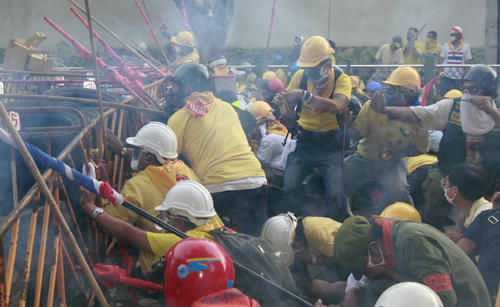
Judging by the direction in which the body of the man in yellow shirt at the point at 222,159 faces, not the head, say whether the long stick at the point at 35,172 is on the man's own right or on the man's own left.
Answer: on the man's own left

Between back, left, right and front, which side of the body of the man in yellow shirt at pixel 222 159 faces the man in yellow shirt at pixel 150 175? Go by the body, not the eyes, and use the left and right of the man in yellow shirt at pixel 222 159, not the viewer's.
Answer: left

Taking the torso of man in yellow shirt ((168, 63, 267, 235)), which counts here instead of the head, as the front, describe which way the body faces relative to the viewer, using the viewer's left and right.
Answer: facing away from the viewer and to the left of the viewer

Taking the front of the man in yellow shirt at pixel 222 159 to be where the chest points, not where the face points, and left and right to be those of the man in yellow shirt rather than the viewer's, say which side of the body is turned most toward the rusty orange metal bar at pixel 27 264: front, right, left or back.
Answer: left

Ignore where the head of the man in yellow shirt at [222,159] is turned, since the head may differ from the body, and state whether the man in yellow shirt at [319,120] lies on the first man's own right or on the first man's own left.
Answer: on the first man's own right

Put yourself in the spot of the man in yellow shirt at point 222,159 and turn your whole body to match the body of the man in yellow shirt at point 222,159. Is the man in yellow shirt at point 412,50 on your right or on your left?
on your right

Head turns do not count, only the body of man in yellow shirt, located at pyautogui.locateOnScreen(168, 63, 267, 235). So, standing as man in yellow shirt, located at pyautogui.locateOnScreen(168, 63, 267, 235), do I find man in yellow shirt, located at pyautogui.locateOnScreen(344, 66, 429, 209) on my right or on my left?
on my right

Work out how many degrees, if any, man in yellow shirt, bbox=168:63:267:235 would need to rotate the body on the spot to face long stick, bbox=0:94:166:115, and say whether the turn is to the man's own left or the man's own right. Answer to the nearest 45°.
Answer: approximately 45° to the man's own left

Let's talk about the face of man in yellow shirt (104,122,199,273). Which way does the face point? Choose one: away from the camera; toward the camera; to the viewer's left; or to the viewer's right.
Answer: to the viewer's left
